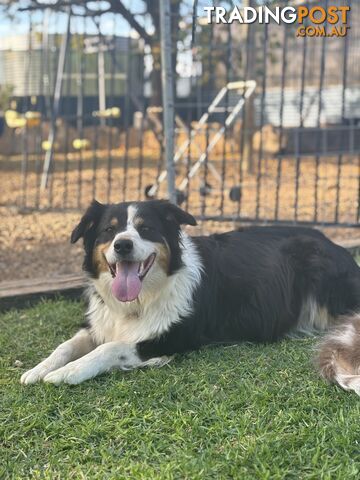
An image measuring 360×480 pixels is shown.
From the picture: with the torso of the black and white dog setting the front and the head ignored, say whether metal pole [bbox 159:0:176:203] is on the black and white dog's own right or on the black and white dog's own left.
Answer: on the black and white dog's own right

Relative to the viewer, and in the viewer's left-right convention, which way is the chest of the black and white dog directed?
facing the viewer and to the left of the viewer
